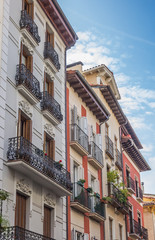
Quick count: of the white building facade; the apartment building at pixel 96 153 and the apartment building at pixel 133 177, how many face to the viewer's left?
0

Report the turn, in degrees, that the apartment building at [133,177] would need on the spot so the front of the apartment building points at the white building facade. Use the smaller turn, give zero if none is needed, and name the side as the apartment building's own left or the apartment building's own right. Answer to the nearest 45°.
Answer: approximately 45° to the apartment building's own right

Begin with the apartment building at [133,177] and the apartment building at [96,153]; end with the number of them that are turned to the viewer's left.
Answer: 0

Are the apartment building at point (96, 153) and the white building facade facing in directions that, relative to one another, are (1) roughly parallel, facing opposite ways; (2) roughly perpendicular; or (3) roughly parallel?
roughly parallel

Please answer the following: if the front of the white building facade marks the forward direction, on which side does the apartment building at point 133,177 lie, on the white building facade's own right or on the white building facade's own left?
on the white building facade's own left

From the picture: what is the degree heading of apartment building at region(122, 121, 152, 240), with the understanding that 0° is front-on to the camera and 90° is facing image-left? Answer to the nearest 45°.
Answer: approximately 315°

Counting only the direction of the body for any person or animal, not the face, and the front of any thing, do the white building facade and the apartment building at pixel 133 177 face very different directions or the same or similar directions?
same or similar directions

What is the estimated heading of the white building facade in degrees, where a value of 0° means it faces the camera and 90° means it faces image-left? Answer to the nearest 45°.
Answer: approximately 315°

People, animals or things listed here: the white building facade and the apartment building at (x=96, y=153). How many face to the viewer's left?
0

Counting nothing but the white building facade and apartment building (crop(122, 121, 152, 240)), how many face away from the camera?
0

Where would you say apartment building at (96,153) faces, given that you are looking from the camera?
facing the viewer and to the right of the viewer

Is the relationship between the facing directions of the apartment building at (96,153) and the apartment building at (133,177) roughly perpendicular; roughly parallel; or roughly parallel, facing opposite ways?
roughly parallel

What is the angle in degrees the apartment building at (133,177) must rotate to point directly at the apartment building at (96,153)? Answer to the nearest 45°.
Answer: approximately 45° to its right
